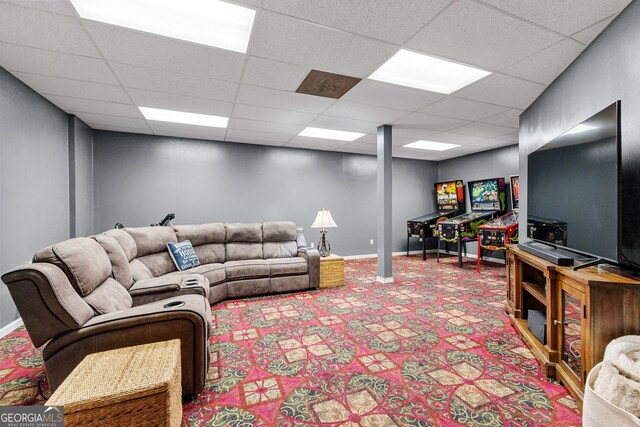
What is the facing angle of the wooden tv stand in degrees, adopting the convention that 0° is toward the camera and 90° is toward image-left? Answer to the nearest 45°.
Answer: approximately 45°

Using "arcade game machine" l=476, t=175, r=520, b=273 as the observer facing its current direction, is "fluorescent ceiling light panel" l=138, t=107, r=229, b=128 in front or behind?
in front

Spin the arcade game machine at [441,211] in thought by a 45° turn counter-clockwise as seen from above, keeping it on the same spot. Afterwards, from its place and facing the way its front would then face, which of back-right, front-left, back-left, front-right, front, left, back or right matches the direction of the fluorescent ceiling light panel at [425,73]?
front

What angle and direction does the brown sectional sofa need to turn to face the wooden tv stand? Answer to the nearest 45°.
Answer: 0° — it already faces it

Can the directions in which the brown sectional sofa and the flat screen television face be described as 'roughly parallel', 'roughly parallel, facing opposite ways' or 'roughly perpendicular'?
roughly parallel, facing opposite ways

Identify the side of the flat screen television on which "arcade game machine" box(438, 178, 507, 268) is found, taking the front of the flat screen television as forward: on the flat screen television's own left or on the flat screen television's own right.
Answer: on the flat screen television's own right

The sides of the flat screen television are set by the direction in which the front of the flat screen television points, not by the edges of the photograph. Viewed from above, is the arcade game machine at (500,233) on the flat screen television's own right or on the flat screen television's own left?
on the flat screen television's own right

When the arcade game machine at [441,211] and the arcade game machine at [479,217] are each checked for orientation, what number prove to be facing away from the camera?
0

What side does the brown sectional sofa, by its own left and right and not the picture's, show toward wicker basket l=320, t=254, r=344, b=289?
left

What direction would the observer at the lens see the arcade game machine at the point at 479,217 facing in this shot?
facing the viewer and to the left of the viewer

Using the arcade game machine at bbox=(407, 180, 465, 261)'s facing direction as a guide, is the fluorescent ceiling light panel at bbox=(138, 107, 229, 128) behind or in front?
in front

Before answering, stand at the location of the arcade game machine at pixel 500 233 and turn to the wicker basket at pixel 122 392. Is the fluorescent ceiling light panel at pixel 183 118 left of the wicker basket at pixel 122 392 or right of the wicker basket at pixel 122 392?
right
